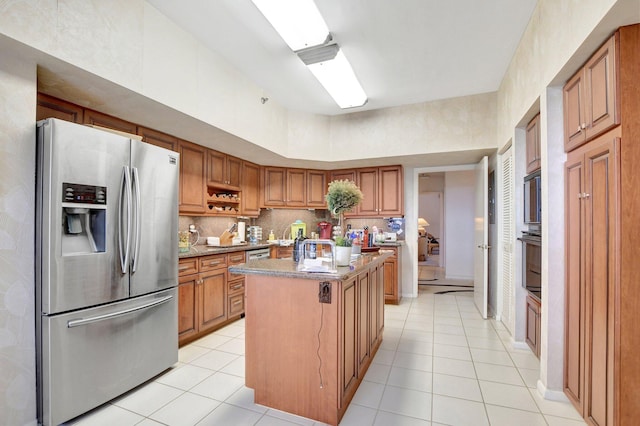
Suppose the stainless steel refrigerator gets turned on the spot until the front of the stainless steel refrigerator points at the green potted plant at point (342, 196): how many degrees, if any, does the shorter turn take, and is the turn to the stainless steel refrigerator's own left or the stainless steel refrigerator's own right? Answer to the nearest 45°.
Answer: approximately 45° to the stainless steel refrigerator's own left

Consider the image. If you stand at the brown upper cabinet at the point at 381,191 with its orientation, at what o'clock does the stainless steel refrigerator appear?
The stainless steel refrigerator is roughly at 1 o'clock from the brown upper cabinet.

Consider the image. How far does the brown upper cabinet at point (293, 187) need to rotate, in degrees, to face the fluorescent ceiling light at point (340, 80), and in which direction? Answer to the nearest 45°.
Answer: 0° — it already faces it

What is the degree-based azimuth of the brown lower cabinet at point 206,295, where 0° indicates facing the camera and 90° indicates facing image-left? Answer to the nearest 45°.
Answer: approximately 315°

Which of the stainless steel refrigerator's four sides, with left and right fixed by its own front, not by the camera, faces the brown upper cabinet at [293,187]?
left

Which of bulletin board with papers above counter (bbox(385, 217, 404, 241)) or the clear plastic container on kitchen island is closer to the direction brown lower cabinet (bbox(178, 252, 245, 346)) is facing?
the clear plastic container on kitchen island

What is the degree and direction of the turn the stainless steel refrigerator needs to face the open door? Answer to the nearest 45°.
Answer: approximately 45° to its left

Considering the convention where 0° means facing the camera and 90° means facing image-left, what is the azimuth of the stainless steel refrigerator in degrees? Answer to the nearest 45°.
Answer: approximately 315°

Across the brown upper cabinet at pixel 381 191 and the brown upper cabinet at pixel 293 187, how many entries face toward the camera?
2
